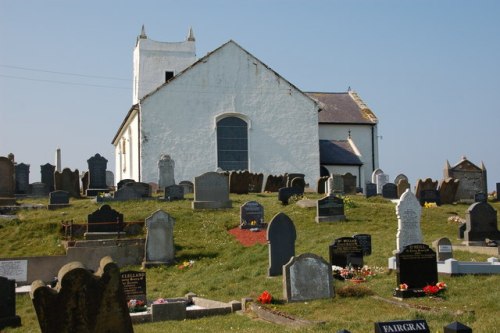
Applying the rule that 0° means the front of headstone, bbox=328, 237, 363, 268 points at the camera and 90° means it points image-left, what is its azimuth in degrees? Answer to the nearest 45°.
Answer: approximately 0°

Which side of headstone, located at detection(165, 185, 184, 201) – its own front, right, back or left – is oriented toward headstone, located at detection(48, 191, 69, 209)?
right

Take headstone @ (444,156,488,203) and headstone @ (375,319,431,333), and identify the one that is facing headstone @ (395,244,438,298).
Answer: headstone @ (444,156,488,203)

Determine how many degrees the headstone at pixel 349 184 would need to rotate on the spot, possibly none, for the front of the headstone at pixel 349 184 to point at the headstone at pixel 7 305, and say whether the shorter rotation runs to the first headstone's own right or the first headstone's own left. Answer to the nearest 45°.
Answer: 0° — it already faces it

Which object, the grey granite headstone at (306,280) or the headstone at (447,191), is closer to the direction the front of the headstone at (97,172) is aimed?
the grey granite headstone

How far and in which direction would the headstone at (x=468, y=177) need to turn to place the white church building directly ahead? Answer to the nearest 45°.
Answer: approximately 90° to its right
